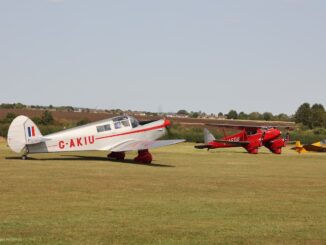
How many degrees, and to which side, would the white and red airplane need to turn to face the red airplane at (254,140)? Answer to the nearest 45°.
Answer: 0° — it already faces it

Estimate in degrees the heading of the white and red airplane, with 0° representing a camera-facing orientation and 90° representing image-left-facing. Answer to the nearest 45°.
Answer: approximately 225°

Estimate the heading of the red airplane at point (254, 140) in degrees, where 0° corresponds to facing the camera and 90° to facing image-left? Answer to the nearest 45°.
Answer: approximately 315°

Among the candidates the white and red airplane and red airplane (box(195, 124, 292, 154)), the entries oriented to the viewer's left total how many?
0
